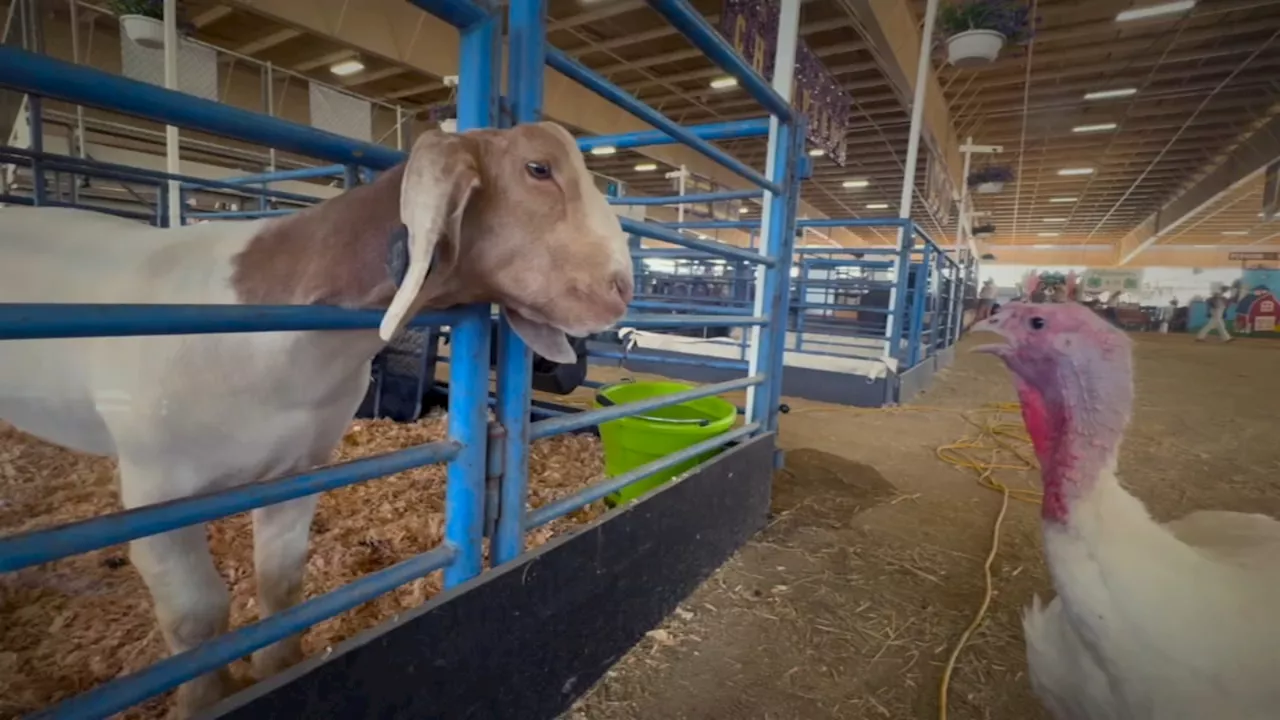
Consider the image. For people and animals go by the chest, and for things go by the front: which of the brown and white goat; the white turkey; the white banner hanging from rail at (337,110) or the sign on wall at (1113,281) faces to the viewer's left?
the white turkey

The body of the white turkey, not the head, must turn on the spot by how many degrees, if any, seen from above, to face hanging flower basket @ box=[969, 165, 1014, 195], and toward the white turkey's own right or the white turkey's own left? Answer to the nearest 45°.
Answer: approximately 90° to the white turkey's own right

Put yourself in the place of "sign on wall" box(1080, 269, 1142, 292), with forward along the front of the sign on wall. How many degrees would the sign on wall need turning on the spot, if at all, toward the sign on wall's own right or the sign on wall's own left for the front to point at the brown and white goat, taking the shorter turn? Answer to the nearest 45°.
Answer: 0° — it already faces it

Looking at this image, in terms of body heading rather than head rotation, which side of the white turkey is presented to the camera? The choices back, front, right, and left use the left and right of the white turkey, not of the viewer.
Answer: left

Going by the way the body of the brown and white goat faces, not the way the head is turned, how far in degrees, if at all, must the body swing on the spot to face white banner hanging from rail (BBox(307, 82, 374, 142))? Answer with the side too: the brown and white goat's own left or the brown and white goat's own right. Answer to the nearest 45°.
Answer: approximately 90° to the brown and white goat's own left

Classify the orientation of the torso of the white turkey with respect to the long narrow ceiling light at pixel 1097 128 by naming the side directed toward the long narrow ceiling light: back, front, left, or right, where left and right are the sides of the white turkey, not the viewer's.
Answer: right

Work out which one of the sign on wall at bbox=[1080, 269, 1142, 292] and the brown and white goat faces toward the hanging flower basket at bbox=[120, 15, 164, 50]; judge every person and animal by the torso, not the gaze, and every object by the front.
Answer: the sign on wall

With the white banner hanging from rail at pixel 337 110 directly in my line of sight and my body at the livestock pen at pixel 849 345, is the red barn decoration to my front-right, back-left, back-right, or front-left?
back-right

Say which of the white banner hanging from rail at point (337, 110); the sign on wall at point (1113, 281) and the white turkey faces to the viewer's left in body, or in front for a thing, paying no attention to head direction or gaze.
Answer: the white turkey

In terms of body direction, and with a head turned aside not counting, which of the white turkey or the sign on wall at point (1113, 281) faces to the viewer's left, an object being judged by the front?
the white turkey

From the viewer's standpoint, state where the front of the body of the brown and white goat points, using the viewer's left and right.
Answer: facing to the right of the viewer

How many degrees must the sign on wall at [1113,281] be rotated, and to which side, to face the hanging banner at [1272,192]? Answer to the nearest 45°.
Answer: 0° — it already faces it
